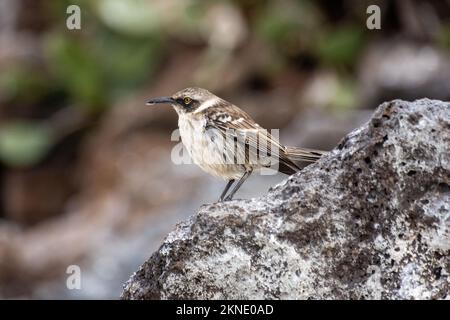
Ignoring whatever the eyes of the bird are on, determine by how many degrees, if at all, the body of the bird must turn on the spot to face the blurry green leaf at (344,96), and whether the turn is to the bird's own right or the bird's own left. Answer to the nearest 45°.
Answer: approximately 90° to the bird's own right

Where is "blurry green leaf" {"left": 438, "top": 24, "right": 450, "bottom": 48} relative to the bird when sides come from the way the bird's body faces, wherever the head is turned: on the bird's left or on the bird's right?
on the bird's right

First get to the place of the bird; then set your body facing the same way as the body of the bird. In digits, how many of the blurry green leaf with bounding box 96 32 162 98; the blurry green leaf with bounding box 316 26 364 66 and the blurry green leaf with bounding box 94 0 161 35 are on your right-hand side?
3

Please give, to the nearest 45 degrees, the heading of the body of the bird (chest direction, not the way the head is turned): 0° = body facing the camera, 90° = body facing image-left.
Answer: approximately 90°

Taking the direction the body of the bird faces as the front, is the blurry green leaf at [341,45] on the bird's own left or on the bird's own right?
on the bird's own right

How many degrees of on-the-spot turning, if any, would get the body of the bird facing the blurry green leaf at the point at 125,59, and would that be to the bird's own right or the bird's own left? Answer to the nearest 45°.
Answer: approximately 90° to the bird's own right
